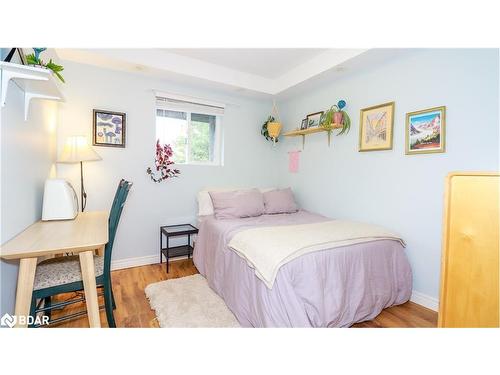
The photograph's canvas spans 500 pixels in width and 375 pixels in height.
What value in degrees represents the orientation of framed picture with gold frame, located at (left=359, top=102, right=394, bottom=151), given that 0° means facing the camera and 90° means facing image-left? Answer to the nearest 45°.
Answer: approximately 45°

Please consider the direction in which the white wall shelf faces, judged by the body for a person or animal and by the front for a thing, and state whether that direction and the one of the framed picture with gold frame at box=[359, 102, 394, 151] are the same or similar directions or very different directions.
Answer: very different directions

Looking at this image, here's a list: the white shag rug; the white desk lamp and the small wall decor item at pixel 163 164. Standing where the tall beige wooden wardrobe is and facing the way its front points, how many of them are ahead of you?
3

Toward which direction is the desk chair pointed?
to the viewer's left

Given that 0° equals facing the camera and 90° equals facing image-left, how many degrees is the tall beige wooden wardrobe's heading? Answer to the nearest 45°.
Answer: approximately 90°

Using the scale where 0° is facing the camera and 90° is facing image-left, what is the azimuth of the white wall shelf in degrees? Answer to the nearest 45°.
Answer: approximately 270°

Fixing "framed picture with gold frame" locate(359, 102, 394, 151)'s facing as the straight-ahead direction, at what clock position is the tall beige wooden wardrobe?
The tall beige wooden wardrobe is roughly at 10 o'clock from the framed picture with gold frame.

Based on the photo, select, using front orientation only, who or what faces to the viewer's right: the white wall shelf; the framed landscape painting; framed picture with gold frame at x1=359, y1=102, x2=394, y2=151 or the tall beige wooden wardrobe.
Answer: the white wall shelf

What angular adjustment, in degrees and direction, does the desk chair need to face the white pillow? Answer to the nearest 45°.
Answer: approximately 135° to its right

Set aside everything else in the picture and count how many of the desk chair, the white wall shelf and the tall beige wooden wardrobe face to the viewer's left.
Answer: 2

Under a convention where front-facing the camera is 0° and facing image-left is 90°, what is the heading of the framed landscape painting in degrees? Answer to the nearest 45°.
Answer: approximately 45°
